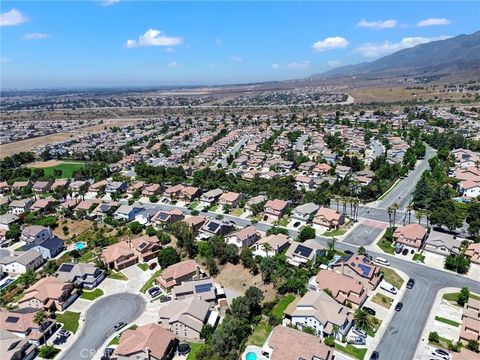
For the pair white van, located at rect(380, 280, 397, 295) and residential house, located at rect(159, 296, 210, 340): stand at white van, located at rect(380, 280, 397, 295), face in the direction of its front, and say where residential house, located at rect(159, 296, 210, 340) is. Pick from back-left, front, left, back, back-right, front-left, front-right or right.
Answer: right

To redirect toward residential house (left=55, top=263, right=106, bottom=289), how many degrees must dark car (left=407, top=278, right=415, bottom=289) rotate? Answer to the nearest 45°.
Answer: approximately 45° to its right

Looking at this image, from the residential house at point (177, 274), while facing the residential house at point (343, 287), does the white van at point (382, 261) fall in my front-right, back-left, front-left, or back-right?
front-left

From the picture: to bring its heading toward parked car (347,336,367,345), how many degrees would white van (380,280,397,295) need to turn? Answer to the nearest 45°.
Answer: approximately 45° to its right

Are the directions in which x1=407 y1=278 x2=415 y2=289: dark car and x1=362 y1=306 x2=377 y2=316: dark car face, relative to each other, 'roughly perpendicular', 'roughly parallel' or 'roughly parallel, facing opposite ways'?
roughly perpendicular

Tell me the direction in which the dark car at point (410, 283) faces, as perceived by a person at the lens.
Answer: facing the viewer and to the left of the viewer

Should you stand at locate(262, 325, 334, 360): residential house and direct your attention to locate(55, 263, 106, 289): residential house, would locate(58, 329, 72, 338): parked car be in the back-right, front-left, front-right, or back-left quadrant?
front-left
